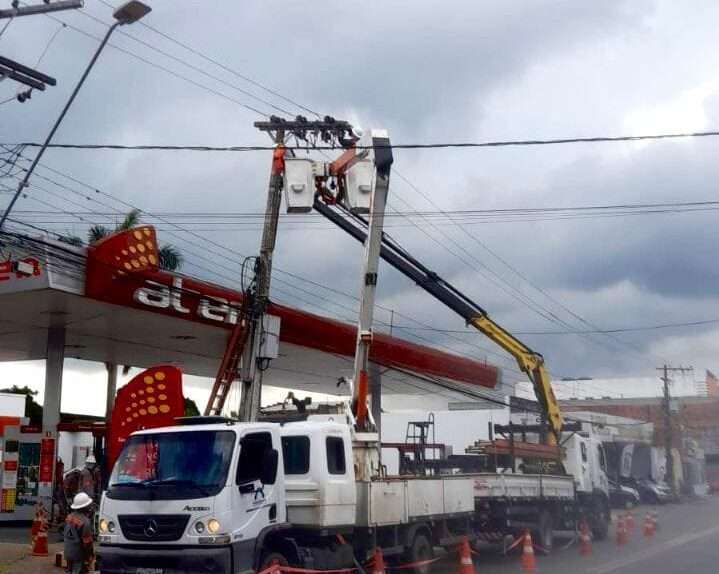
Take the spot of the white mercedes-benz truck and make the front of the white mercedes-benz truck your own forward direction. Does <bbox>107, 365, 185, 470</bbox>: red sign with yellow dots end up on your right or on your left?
on your right

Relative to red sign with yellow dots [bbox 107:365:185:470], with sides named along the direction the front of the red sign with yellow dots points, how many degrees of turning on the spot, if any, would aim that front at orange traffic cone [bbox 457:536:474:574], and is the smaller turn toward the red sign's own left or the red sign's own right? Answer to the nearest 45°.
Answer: approximately 45° to the red sign's own left

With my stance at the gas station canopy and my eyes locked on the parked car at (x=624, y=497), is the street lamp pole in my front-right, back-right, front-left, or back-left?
back-right

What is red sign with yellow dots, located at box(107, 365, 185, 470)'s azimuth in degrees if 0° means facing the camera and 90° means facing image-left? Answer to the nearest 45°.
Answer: approximately 0°

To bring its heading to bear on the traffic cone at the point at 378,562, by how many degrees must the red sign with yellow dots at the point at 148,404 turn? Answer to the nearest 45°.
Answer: approximately 45° to its left

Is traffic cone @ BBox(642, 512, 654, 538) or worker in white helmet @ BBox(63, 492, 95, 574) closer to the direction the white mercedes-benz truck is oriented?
the worker in white helmet

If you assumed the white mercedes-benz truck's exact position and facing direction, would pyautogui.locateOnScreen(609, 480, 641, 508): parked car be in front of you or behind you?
behind

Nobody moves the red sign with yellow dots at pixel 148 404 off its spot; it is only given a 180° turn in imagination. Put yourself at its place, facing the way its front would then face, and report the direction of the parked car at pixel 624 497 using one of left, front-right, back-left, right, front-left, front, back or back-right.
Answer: front-right
